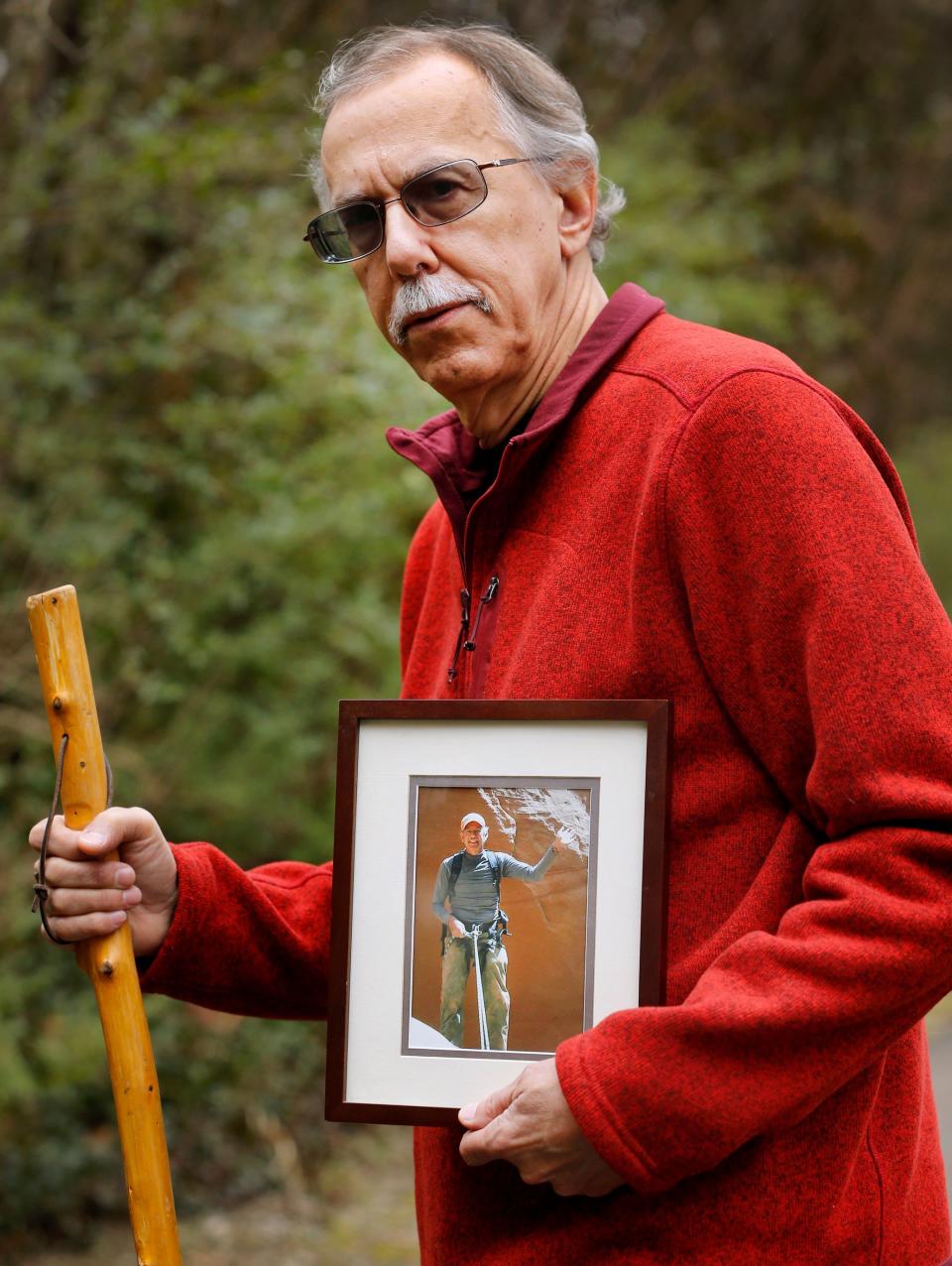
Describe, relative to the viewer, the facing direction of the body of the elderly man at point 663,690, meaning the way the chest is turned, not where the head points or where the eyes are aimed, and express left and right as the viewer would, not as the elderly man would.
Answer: facing the viewer and to the left of the viewer
